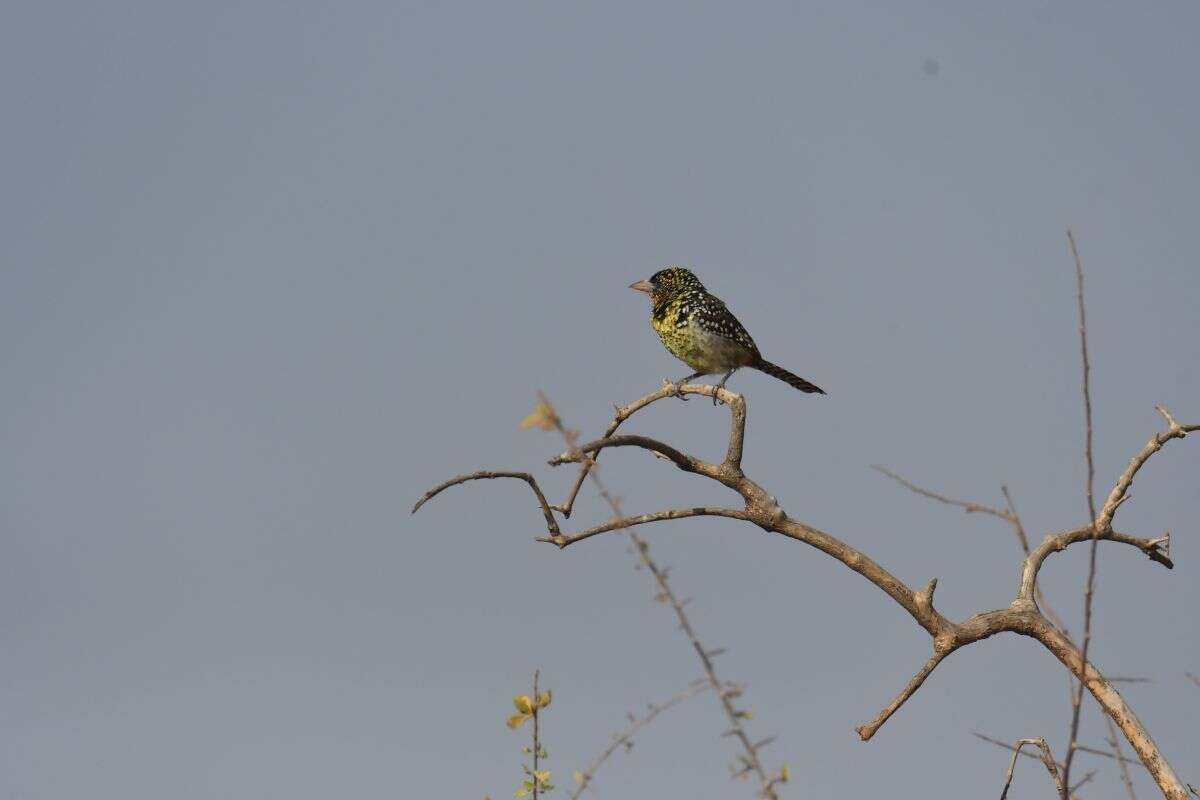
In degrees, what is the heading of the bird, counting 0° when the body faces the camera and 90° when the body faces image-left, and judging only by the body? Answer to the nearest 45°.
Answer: approximately 90°
